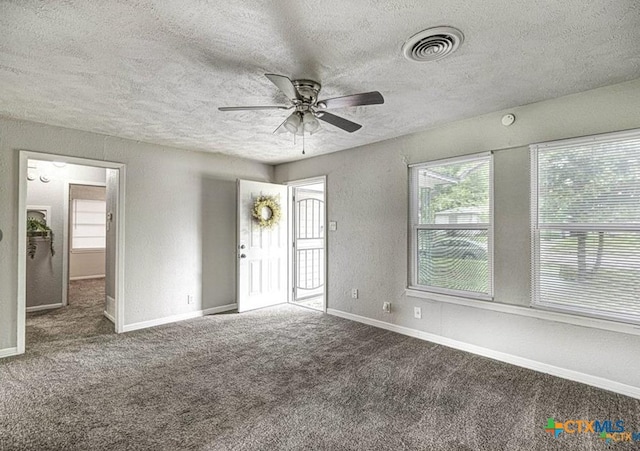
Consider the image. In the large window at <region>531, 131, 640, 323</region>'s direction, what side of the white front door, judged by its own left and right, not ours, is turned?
front

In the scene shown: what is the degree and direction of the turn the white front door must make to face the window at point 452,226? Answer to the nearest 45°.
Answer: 0° — it already faces it

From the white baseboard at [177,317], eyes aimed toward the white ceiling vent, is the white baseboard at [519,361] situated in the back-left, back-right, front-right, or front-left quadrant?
front-left

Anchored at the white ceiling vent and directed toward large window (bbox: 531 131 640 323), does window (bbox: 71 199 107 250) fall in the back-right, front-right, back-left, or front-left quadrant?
back-left

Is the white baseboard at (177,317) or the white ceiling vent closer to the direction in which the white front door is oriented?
the white ceiling vent

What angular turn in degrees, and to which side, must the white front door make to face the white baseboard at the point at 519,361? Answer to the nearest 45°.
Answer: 0° — it already faces it

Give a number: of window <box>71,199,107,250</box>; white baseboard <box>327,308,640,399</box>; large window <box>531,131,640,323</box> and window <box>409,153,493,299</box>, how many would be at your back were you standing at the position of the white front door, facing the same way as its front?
1

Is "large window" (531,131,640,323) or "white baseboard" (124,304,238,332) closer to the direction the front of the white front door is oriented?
the large window

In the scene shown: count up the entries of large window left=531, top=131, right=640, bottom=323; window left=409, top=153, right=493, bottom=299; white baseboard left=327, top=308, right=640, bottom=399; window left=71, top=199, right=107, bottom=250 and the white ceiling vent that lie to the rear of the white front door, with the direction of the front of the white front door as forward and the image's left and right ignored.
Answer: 1

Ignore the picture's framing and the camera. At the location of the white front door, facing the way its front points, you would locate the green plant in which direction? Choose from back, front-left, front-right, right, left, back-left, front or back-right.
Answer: back-right

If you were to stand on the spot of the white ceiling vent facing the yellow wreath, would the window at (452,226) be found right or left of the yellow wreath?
right

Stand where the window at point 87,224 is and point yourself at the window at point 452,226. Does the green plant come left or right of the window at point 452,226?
right

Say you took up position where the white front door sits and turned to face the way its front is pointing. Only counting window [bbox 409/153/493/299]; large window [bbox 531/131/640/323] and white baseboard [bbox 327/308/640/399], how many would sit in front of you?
3
